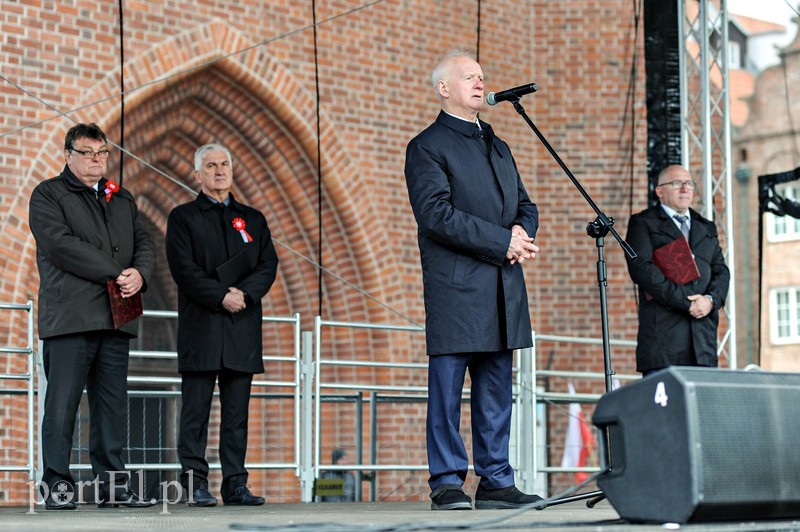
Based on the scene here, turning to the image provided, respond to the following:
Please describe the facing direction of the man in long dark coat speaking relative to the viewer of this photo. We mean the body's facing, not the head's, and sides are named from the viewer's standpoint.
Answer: facing the viewer and to the right of the viewer

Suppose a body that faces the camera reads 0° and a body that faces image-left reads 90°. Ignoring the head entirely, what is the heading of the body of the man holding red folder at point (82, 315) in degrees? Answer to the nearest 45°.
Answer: approximately 315°

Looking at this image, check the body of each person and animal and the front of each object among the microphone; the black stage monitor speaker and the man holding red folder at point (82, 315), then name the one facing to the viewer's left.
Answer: the microphone

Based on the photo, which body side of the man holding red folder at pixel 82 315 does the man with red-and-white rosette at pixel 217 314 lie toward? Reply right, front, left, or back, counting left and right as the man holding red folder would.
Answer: left

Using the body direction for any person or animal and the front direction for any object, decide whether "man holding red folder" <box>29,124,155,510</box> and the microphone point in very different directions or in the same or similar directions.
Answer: very different directions

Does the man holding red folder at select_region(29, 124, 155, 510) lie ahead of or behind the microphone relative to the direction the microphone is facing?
ahead

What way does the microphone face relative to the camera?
to the viewer's left
